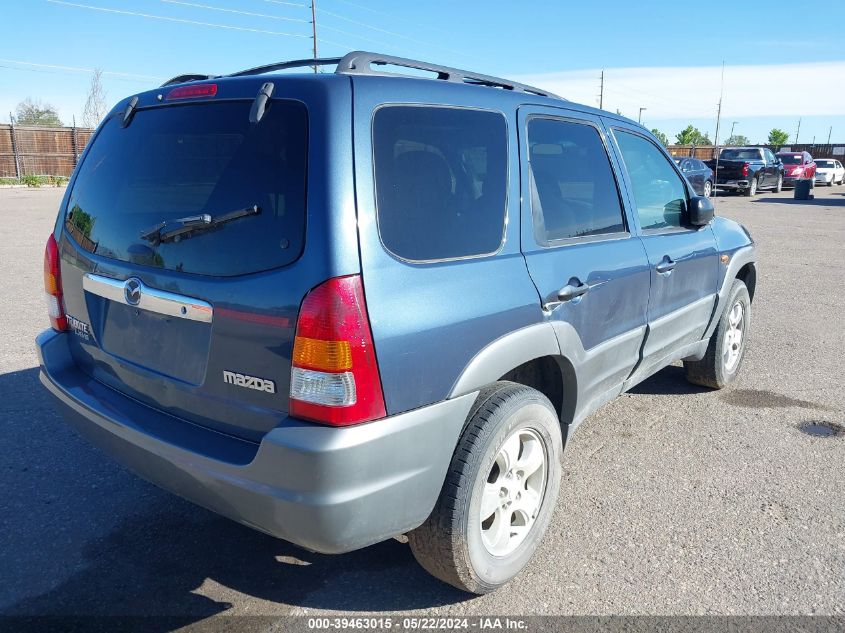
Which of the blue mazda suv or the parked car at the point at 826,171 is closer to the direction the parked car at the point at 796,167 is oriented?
the blue mazda suv

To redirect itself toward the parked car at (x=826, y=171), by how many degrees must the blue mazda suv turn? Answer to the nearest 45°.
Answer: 0° — it already faces it

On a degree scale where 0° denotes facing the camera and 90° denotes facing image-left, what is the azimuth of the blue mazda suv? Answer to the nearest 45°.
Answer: approximately 225°

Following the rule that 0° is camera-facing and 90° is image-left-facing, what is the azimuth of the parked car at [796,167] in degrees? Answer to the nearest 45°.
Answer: approximately 45°

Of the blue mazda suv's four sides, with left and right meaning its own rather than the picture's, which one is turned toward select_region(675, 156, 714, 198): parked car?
front

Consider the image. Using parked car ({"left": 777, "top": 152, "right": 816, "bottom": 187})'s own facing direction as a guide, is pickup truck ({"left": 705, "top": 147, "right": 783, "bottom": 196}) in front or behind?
in front

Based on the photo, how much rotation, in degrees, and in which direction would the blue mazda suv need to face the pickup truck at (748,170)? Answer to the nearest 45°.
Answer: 0° — it already faces it
